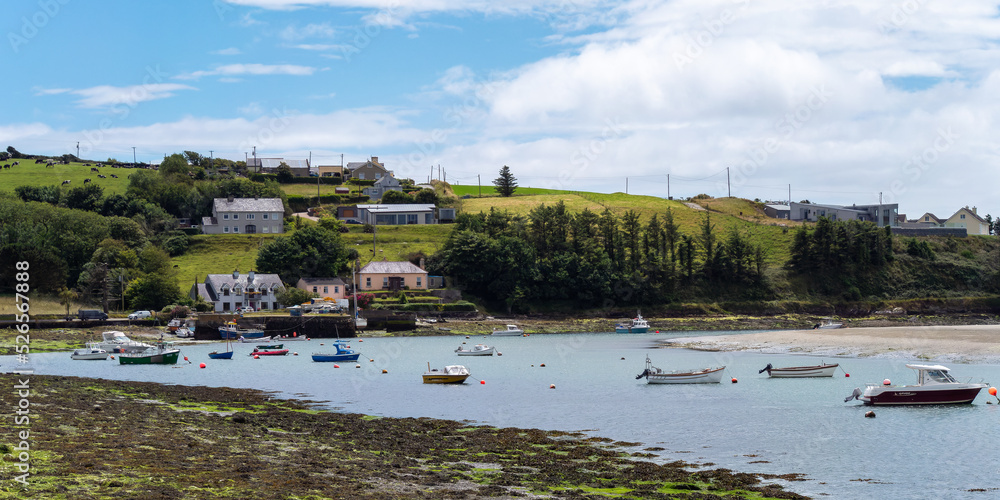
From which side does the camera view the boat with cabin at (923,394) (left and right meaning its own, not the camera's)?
right
